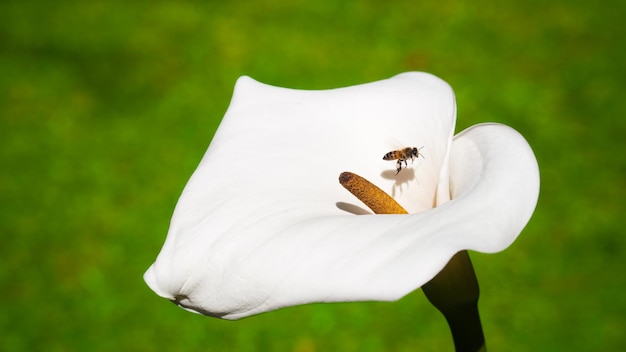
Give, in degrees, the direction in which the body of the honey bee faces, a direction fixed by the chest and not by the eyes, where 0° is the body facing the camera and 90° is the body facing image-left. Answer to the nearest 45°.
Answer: approximately 270°
